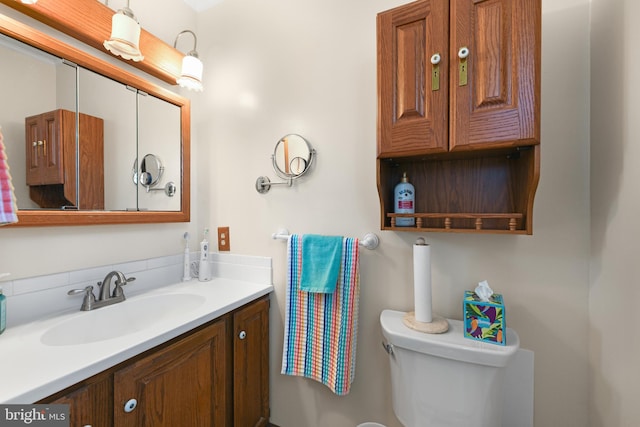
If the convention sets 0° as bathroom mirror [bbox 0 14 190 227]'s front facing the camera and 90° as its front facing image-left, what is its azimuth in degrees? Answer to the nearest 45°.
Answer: approximately 315°

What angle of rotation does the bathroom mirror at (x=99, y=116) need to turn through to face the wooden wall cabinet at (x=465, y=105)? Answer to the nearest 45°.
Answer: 0° — it already faces it

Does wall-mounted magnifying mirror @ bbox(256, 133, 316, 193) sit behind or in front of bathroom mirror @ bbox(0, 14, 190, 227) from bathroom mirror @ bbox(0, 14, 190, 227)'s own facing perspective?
in front

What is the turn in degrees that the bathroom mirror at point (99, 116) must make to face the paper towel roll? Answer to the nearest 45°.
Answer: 0° — it already faces it

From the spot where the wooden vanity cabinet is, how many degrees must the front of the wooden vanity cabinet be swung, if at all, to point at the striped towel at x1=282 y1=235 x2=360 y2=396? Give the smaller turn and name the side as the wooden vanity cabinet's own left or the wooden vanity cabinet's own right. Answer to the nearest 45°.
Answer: approximately 45° to the wooden vanity cabinet's own left

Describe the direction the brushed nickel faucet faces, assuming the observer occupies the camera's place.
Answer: facing the viewer and to the right of the viewer

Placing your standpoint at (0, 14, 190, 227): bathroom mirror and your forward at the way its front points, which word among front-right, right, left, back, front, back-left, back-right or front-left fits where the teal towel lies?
front

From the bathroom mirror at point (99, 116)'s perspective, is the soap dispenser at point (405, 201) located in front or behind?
in front

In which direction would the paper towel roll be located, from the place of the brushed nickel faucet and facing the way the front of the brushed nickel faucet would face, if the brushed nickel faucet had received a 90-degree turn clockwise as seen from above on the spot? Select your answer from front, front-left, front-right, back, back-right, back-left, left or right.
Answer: left
